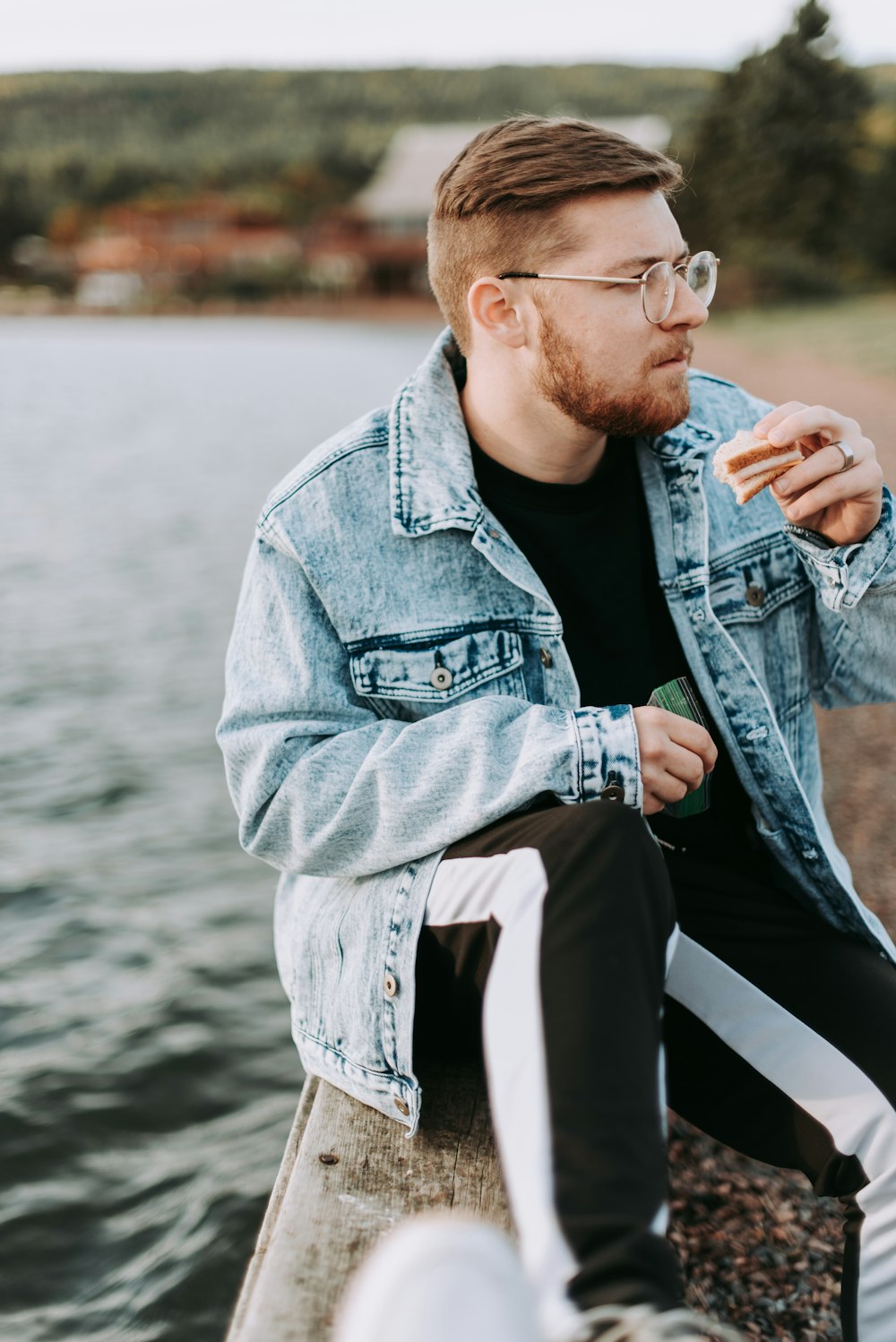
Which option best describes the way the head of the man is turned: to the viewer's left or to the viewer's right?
to the viewer's right

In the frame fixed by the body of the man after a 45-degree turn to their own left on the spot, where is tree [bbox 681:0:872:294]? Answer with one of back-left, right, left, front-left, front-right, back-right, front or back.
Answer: left

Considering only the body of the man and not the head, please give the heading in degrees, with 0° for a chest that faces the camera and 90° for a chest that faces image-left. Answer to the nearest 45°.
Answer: approximately 315°
